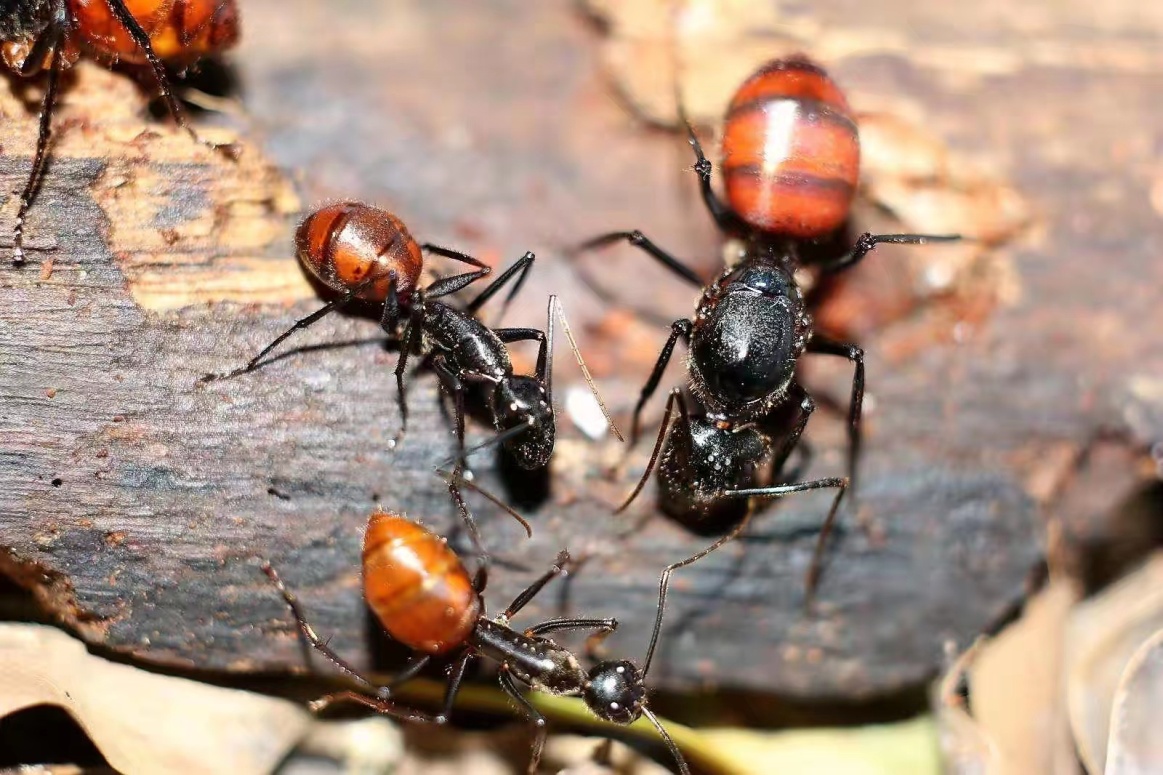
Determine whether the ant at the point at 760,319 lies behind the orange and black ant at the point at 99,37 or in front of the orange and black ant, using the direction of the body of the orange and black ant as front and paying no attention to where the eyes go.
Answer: behind

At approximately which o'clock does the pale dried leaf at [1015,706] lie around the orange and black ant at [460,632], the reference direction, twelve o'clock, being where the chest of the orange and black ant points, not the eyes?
The pale dried leaf is roughly at 10 o'clock from the orange and black ant.

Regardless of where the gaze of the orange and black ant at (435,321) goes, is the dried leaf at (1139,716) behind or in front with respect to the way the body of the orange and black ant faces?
in front

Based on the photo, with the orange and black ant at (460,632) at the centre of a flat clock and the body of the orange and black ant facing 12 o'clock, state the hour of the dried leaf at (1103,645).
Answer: The dried leaf is roughly at 10 o'clock from the orange and black ant.

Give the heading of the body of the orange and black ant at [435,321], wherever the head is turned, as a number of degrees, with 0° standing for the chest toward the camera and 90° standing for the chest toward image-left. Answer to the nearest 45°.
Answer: approximately 315°

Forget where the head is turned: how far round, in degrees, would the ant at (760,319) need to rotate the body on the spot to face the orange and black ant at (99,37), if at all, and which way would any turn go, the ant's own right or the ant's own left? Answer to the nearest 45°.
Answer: approximately 90° to the ant's own right

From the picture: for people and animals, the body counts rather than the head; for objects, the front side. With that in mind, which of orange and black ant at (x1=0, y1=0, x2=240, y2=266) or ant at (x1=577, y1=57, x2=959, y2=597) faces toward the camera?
the ant

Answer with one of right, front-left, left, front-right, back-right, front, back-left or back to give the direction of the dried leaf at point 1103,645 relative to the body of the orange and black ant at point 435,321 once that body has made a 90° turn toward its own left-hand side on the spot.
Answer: front-right

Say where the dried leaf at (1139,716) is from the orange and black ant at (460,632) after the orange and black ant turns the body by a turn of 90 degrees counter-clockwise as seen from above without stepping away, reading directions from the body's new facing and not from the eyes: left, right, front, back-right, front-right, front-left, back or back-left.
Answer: front-right

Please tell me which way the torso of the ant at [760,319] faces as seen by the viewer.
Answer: toward the camera

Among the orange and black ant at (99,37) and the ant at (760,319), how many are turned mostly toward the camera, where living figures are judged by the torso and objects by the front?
1

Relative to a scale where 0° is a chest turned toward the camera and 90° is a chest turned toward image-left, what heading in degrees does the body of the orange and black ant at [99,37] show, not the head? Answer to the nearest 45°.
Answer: approximately 90°

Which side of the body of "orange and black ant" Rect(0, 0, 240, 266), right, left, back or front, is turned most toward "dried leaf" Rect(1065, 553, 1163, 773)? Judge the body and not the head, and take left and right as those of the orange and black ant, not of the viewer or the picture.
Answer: back
